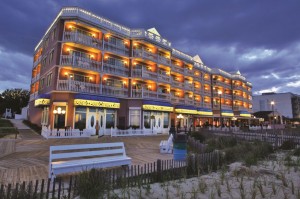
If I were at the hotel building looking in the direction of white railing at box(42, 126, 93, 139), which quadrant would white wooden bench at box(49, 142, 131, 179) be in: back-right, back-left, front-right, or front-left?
front-left

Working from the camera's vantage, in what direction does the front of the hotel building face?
facing the viewer and to the right of the viewer

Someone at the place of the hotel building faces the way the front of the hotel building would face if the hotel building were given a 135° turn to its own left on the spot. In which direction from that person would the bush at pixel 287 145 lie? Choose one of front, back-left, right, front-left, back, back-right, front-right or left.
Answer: back-right

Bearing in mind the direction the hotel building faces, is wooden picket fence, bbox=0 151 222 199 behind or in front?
in front

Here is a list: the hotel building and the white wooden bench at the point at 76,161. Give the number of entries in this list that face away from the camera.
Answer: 0

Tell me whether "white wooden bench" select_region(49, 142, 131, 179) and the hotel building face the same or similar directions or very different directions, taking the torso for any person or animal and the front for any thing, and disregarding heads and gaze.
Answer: same or similar directions

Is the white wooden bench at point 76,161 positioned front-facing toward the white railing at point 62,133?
no

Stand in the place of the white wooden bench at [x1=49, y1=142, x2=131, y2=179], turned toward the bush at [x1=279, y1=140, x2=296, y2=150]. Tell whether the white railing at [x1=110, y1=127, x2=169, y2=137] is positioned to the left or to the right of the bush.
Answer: left

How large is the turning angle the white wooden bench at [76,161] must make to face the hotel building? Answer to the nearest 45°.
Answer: approximately 135° to its left

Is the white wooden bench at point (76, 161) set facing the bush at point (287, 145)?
no

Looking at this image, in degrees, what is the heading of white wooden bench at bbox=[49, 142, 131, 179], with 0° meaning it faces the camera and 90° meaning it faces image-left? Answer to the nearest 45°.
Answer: approximately 315°
